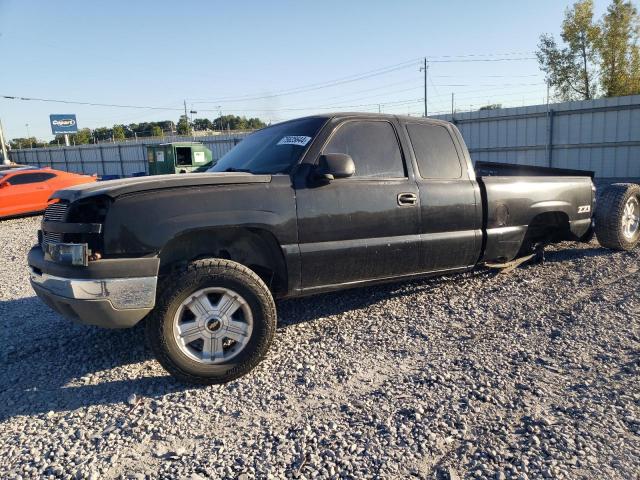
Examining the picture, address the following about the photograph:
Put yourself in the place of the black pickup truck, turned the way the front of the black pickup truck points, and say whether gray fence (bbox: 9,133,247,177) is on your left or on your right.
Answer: on your right

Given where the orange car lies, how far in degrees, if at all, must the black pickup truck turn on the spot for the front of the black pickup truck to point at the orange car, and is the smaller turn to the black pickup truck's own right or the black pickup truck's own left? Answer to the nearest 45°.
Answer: approximately 90° to the black pickup truck's own right

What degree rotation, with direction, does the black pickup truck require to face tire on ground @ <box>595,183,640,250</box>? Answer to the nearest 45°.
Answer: approximately 180°

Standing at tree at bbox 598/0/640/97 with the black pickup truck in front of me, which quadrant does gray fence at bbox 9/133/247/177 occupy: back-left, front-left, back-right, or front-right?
front-right

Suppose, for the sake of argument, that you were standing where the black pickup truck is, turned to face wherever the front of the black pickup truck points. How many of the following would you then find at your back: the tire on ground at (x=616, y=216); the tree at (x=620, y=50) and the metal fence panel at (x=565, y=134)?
3

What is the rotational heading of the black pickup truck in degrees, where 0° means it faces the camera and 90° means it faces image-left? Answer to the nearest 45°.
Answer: approximately 45°

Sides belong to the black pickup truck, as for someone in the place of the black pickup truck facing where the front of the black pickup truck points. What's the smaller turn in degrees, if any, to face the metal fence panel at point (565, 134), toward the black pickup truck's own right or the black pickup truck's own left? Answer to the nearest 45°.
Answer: approximately 180°

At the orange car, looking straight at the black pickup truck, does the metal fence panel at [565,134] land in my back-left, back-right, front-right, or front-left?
front-left

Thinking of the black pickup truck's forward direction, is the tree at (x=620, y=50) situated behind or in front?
behind
